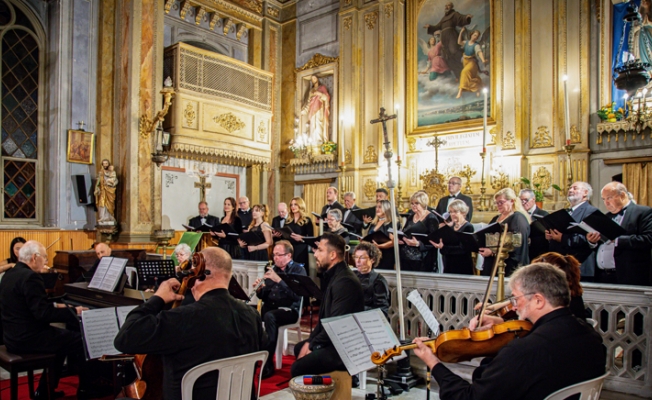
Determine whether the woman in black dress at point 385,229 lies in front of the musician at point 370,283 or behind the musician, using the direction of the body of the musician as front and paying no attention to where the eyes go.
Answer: behind

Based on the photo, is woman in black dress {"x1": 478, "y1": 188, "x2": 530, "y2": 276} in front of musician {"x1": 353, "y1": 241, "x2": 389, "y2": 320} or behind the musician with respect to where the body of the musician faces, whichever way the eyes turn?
behind

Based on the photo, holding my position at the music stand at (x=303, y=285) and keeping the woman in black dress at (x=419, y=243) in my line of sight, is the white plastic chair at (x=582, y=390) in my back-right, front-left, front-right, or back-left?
back-right

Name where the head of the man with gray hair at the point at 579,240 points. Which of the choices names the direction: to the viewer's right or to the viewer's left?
to the viewer's left

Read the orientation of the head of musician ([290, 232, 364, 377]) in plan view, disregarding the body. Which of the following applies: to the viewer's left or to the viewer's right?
to the viewer's left

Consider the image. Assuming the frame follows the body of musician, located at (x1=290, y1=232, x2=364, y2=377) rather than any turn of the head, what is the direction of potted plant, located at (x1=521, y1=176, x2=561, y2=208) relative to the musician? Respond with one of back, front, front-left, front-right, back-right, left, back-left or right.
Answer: back-right

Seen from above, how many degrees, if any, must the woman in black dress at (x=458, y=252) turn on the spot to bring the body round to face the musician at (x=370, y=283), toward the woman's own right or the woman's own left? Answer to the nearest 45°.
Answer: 0° — they already face them
